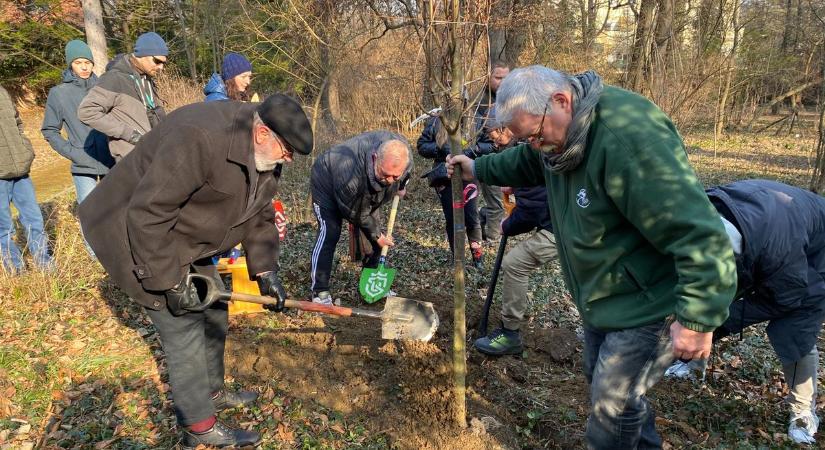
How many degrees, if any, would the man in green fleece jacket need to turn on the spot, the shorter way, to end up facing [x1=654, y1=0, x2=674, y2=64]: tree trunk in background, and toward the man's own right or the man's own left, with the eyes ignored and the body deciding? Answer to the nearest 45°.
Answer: approximately 135° to the man's own right

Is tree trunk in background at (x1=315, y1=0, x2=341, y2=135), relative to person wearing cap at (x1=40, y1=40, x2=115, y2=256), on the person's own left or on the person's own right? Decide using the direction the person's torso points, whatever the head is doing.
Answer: on the person's own left

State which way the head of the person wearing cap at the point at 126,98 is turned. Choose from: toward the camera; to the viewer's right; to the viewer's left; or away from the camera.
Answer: to the viewer's right

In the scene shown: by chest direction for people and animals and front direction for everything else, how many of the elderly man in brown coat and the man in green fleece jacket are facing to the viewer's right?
1

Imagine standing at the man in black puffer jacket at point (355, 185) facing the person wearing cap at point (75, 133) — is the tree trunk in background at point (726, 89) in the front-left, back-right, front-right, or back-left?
back-right

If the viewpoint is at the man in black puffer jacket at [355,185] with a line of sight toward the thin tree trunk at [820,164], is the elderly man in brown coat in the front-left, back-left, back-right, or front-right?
back-right

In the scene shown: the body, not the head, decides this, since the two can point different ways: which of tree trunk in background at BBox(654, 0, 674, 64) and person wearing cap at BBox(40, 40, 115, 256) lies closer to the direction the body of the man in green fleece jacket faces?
the person wearing cap

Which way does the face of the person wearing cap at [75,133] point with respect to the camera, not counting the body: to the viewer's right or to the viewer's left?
to the viewer's right

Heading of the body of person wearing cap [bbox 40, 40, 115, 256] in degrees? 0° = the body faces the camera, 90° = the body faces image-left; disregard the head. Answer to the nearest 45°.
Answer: approximately 315°

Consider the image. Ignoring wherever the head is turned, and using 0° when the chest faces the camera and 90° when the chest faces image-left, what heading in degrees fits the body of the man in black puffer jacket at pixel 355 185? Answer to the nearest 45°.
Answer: approximately 315°

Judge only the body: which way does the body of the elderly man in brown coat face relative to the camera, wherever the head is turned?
to the viewer's right
